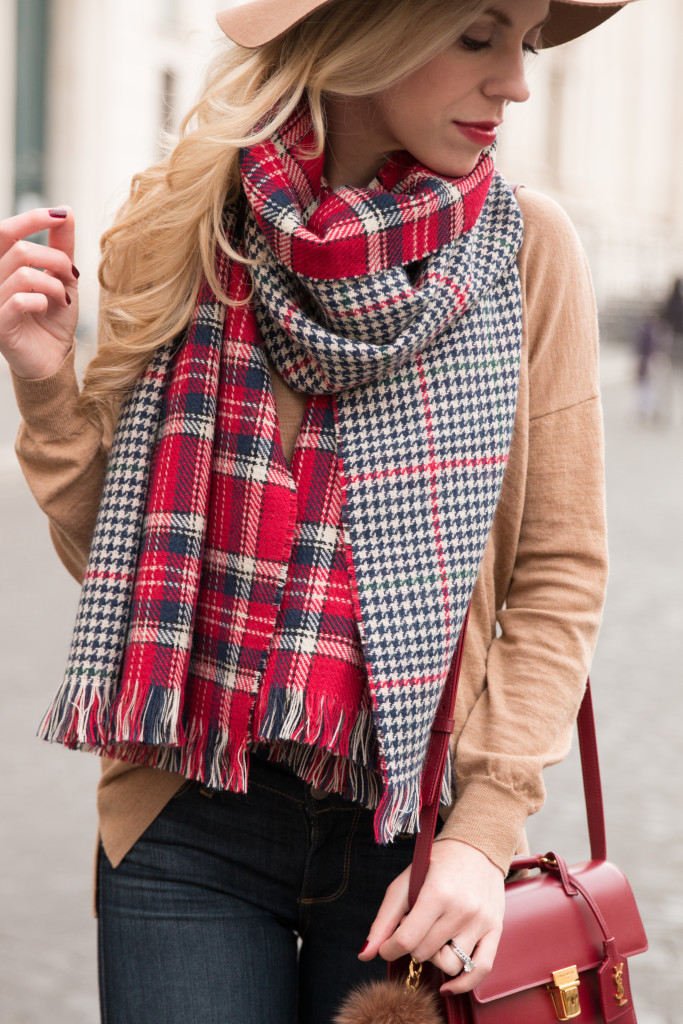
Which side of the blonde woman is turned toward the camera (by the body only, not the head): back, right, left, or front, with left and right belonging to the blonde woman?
front

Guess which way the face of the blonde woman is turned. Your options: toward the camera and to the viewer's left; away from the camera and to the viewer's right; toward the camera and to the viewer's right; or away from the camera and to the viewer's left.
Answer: toward the camera and to the viewer's right
